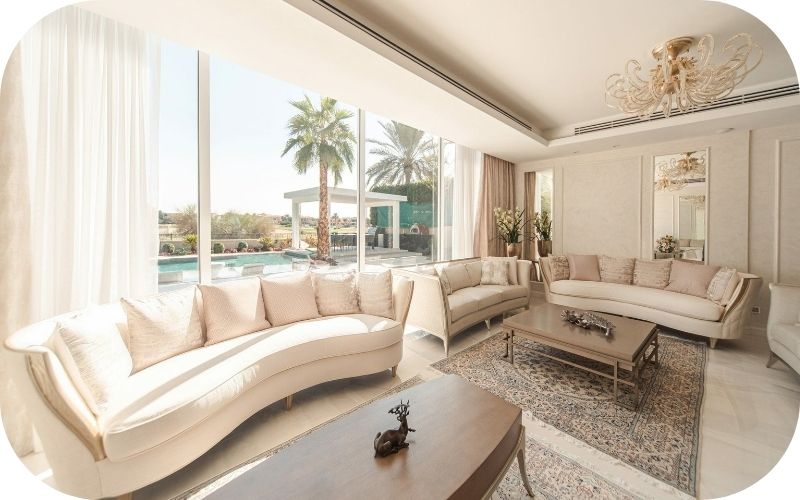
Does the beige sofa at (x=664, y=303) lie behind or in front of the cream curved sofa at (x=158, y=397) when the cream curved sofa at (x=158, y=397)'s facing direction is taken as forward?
in front

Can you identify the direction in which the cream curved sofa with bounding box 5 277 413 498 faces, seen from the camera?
facing the viewer and to the right of the viewer

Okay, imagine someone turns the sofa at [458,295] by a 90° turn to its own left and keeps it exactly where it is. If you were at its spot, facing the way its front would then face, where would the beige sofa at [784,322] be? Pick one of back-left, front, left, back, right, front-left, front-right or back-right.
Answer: front-right

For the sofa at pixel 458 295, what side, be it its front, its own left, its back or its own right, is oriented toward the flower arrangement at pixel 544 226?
left

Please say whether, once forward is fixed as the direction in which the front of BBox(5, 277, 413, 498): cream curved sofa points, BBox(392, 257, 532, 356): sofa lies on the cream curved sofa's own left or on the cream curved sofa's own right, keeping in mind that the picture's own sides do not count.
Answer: on the cream curved sofa's own left

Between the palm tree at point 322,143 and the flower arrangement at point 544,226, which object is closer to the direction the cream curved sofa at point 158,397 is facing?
the flower arrangement

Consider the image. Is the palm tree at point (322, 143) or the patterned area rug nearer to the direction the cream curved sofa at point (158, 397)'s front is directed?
the patterned area rug

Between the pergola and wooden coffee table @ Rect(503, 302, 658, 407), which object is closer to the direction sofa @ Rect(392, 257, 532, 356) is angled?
the wooden coffee table

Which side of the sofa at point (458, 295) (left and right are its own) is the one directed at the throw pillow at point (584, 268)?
left

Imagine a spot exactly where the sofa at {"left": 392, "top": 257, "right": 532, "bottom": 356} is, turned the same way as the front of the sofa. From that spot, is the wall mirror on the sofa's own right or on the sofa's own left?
on the sofa's own left

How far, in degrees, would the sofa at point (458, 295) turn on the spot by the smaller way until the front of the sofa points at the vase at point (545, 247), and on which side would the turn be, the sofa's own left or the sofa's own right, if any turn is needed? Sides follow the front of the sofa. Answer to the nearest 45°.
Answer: approximately 90° to the sofa's own left

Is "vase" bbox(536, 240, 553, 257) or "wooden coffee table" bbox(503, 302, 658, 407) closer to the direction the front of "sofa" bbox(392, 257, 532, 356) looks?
the wooden coffee table

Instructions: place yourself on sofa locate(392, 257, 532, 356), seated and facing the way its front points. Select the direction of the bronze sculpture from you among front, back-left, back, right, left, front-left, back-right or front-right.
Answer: front-right

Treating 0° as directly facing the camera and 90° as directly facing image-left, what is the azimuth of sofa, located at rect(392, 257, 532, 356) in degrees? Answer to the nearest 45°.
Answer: approximately 315°
